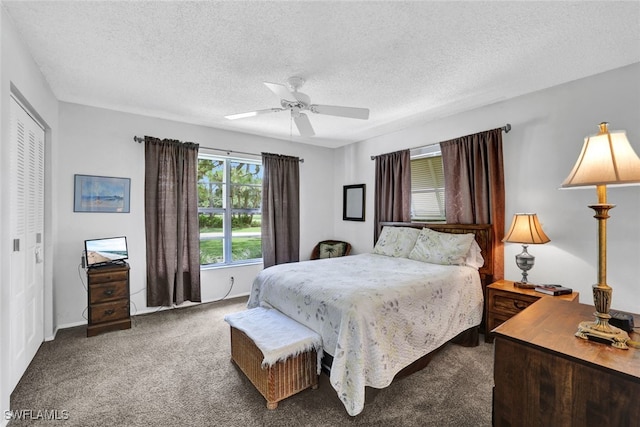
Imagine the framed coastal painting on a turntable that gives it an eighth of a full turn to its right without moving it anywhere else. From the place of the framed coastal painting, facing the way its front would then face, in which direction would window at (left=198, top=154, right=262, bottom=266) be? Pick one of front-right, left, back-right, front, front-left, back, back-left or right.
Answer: back-left

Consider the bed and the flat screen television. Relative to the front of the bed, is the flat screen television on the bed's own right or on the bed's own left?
on the bed's own right

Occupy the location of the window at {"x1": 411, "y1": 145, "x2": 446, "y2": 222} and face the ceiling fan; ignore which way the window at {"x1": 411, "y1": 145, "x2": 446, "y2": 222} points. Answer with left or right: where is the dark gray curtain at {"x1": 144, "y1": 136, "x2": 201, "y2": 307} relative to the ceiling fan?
right

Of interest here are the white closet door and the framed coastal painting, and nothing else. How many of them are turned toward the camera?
1

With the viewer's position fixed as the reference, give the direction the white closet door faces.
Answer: facing to the right of the viewer

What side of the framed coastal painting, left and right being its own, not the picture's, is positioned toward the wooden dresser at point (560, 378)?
front

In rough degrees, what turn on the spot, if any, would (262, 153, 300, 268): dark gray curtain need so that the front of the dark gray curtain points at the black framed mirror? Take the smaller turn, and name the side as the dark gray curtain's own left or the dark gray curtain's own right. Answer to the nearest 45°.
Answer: approximately 45° to the dark gray curtain's own left

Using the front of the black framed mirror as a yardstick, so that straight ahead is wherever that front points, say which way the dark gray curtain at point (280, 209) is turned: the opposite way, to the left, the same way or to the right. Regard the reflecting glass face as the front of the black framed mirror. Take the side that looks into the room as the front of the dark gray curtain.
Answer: to the left

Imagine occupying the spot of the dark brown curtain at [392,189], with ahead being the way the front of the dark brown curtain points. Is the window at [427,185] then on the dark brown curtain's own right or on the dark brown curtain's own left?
on the dark brown curtain's own left
